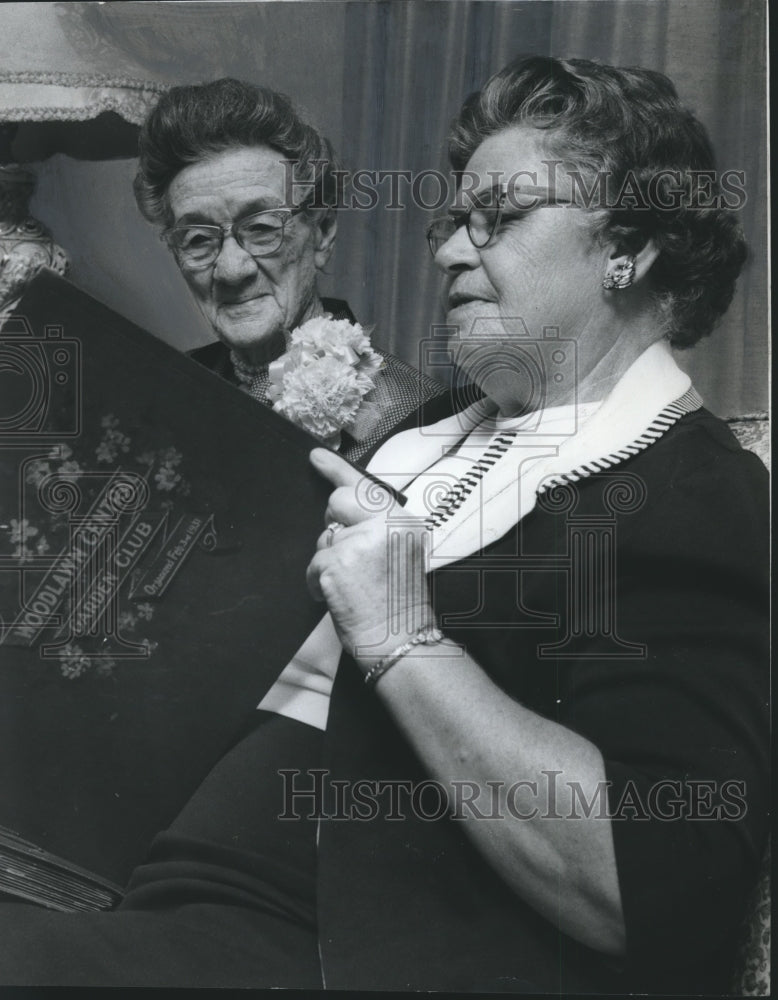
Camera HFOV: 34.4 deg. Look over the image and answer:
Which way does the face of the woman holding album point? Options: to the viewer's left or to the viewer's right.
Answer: to the viewer's left

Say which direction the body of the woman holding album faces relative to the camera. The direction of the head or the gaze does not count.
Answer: to the viewer's left
